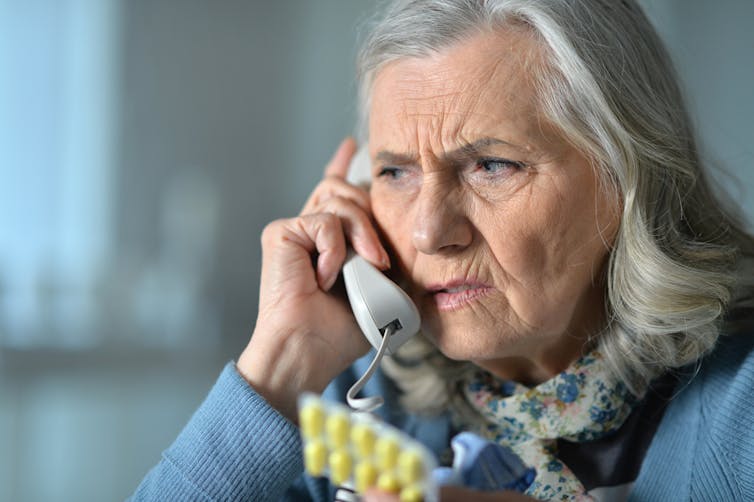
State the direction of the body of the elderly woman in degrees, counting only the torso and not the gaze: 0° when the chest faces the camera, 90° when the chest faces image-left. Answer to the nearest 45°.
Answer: approximately 45°
